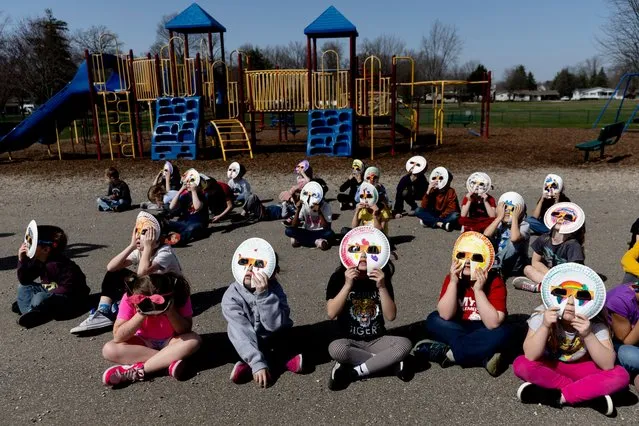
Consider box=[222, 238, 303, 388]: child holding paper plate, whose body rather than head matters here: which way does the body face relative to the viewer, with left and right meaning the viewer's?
facing the viewer

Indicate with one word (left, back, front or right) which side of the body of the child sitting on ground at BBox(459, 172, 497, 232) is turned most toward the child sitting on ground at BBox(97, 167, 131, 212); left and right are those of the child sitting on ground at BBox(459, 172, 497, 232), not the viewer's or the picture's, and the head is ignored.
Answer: right

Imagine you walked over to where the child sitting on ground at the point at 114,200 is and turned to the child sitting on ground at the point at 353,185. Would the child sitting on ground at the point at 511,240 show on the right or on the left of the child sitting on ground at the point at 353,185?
right

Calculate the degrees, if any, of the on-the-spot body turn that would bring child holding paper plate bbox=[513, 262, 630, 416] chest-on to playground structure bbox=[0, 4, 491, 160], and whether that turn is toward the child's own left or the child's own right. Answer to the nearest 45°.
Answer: approximately 135° to the child's own right

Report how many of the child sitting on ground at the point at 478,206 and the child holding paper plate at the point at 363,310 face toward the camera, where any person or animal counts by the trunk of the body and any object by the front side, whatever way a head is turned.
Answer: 2

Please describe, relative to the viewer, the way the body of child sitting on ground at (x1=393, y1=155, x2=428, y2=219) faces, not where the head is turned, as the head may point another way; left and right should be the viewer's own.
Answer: facing the viewer and to the left of the viewer

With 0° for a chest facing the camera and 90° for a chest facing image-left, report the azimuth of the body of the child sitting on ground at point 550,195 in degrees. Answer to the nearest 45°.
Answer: approximately 45°

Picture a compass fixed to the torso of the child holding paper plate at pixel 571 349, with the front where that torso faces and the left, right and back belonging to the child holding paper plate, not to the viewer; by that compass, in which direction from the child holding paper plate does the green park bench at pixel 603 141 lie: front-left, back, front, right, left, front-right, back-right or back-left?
back

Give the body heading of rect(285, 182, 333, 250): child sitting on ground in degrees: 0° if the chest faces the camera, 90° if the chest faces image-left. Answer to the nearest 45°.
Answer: approximately 0°

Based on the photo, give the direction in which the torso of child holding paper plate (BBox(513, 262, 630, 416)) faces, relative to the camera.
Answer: toward the camera

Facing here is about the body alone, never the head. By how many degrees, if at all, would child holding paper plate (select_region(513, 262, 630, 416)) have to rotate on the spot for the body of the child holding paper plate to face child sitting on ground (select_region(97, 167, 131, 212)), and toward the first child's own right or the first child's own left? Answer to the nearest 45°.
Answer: approximately 135° to the first child's own right

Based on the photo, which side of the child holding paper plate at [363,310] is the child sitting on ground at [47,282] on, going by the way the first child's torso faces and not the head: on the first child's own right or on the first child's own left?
on the first child's own right
